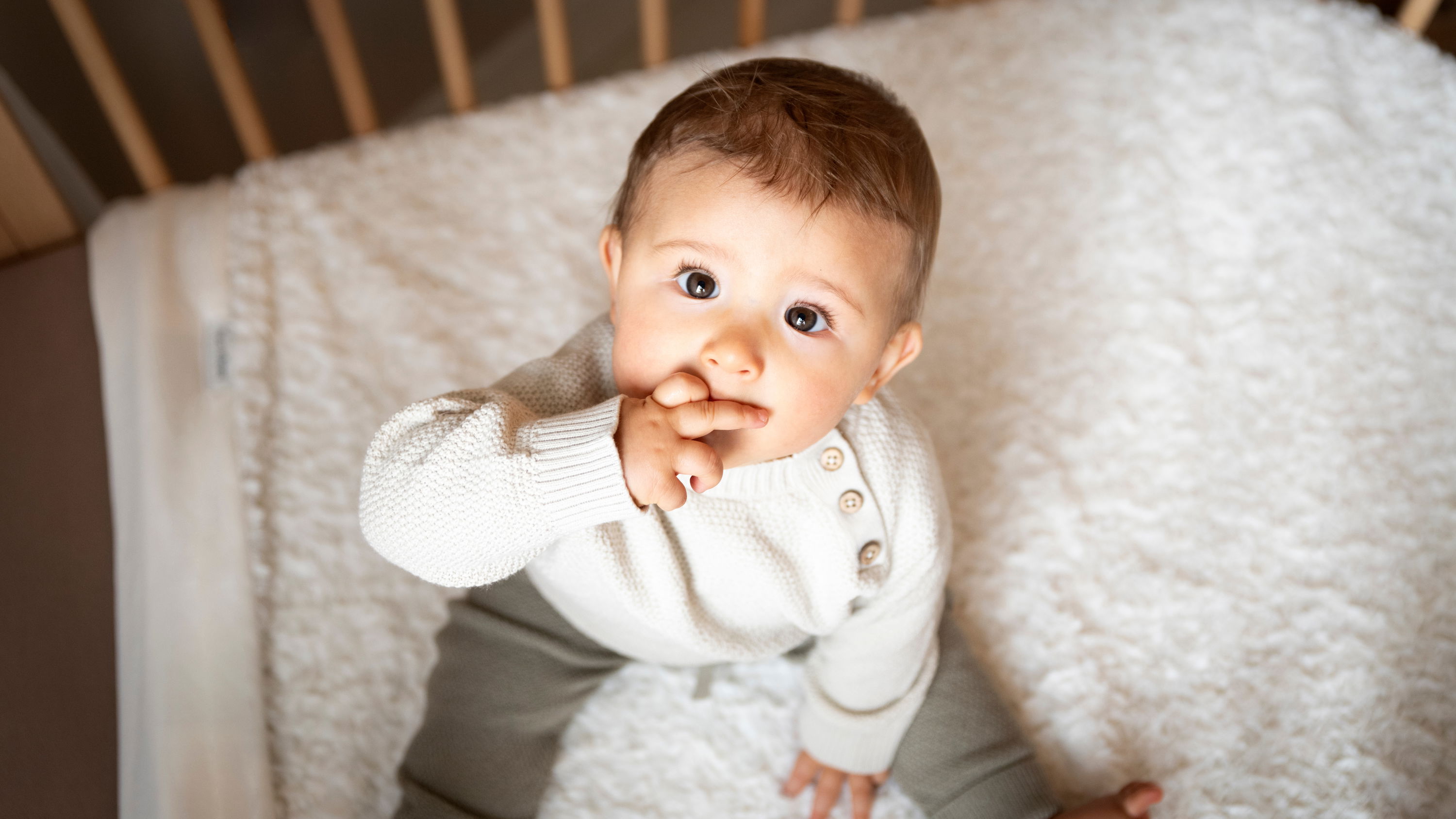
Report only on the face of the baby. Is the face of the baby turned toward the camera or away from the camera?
toward the camera

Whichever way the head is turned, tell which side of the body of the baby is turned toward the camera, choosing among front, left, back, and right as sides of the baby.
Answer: front
